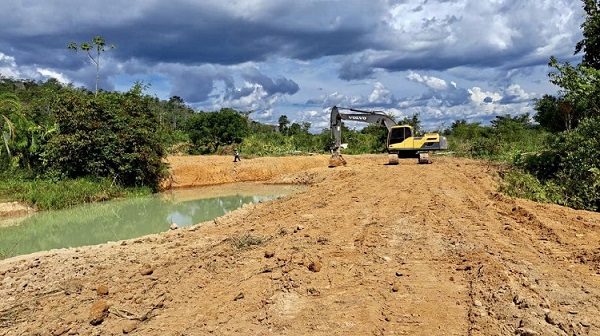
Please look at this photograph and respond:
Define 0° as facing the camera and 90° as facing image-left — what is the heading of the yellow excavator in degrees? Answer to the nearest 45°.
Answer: approximately 90°

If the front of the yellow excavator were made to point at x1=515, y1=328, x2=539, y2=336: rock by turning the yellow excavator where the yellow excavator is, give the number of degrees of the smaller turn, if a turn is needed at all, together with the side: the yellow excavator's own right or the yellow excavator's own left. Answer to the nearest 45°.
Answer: approximately 90° to the yellow excavator's own left

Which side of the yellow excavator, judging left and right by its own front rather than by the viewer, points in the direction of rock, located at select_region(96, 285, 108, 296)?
left

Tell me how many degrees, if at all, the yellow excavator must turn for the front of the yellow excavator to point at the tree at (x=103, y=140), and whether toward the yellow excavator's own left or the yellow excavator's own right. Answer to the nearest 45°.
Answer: approximately 45° to the yellow excavator's own left

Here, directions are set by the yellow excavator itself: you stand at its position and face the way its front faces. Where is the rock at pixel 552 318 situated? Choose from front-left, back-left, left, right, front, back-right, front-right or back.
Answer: left

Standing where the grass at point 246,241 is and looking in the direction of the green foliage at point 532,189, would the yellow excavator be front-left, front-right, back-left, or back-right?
front-left

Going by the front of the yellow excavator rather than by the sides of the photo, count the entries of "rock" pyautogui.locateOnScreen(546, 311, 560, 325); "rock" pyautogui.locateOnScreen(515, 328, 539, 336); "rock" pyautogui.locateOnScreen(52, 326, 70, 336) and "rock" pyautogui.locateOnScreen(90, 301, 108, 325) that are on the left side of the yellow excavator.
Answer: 4

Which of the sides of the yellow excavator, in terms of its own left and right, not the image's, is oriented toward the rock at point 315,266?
left

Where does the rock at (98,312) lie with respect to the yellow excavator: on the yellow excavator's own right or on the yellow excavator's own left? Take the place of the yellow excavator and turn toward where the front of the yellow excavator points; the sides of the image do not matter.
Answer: on the yellow excavator's own left

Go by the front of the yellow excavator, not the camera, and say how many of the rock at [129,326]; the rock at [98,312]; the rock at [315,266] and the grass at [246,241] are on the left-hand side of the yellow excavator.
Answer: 4

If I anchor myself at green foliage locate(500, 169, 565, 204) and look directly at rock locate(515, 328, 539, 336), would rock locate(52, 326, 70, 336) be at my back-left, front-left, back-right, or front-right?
front-right

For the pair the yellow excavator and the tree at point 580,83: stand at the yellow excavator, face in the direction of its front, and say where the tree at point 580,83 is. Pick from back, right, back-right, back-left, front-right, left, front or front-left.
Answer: back-left

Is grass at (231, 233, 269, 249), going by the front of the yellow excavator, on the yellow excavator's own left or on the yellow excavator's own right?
on the yellow excavator's own left

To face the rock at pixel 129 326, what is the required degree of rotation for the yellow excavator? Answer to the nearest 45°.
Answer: approximately 90° to its left
